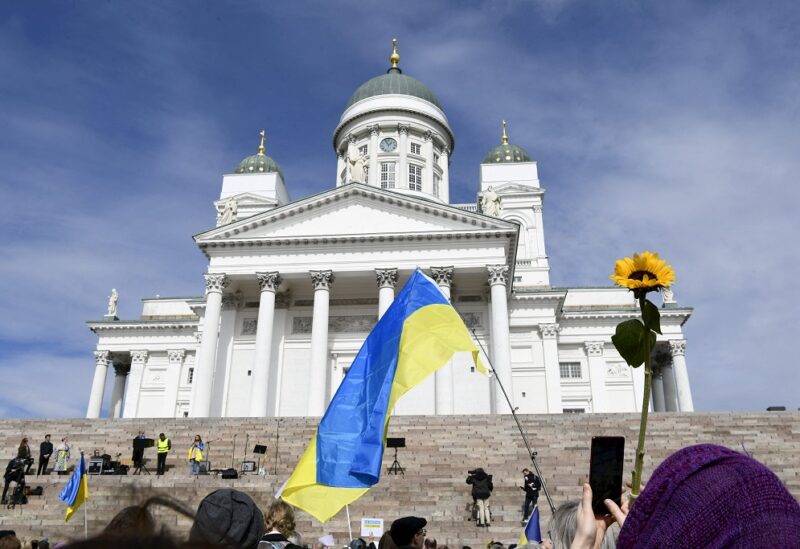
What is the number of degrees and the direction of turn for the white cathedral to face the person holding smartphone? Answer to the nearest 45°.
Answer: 0° — it already faces them

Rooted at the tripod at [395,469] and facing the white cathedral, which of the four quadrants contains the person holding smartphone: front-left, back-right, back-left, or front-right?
back-right

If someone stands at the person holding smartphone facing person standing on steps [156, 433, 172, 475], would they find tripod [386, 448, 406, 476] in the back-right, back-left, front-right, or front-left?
front-right

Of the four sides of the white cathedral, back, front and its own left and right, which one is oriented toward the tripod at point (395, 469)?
front

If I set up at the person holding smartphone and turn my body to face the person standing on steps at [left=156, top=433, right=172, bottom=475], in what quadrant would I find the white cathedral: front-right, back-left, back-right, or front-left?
front-right

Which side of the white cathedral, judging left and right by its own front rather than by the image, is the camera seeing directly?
front
